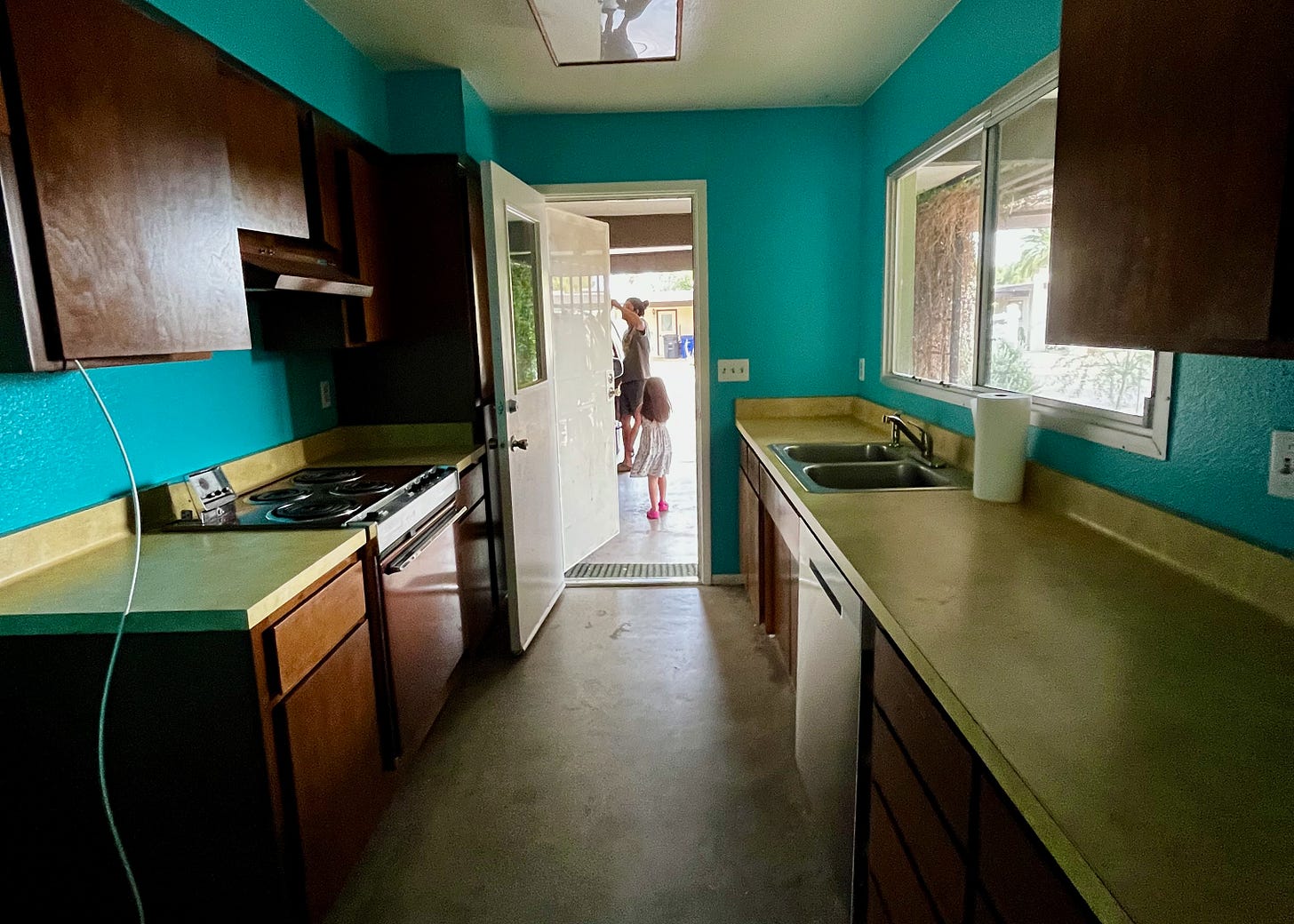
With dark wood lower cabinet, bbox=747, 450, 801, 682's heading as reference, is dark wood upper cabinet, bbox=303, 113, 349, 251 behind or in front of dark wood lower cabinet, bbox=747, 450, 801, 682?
in front

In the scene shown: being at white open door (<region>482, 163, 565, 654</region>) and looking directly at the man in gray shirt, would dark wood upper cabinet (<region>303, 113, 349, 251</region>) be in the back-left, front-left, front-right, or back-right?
back-left

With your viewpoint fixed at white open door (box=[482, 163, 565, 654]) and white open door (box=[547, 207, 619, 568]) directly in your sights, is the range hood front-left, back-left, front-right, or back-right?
back-left

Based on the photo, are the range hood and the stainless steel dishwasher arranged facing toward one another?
yes

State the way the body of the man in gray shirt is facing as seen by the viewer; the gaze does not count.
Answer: to the viewer's left

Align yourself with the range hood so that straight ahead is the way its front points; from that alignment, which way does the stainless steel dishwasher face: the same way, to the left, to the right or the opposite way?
the opposite way

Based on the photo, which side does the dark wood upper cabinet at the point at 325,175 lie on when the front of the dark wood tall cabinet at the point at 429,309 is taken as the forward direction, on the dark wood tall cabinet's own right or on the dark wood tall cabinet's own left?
on the dark wood tall cabinet's own right

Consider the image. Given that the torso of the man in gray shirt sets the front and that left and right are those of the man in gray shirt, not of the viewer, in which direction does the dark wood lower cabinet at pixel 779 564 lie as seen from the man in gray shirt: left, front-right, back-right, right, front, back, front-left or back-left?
left

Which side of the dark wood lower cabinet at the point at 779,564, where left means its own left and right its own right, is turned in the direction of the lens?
left

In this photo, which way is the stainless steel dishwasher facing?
to the viewer's left

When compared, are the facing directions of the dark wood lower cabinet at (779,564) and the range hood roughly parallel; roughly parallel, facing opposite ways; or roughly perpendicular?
roughly parallel, facing opposite ways

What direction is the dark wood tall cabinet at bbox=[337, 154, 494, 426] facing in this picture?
to the viewer's right

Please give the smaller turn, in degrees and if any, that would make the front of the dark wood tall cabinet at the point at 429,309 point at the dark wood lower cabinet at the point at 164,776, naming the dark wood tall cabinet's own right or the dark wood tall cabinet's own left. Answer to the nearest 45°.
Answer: approximately 90° to the dark wood tall cabinet's own right

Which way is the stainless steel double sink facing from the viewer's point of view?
to the viewer's left

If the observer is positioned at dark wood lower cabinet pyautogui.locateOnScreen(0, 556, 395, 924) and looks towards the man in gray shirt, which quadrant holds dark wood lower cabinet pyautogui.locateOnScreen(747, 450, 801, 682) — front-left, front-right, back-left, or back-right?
front-right

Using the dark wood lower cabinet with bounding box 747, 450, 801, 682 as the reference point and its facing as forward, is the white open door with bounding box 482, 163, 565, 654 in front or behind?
in front

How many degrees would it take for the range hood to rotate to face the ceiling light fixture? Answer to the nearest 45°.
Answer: approximately 45° to its left

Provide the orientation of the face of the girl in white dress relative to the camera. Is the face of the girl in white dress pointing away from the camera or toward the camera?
away from the camera
